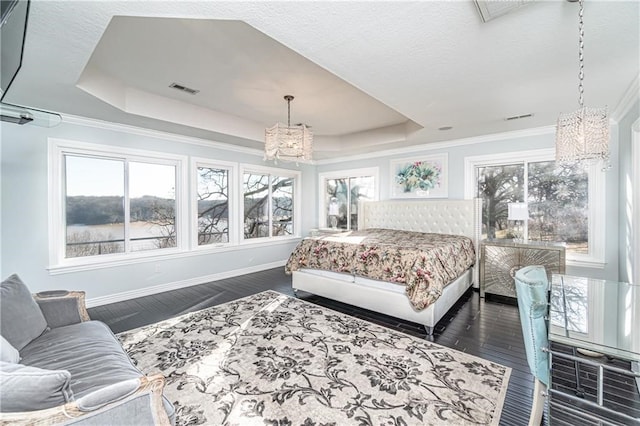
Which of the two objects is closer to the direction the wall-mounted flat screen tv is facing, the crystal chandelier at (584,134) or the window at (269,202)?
the crystal chandelier

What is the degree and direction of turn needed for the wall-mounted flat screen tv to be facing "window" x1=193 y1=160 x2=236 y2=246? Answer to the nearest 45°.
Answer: approximately 90° to its left

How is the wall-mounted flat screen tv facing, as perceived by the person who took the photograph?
facing the viewer and to the right of the viewer

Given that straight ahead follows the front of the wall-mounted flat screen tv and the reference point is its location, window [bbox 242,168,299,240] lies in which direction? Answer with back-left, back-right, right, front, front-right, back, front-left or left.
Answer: left

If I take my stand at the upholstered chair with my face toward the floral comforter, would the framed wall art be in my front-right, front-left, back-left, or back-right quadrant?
front-right

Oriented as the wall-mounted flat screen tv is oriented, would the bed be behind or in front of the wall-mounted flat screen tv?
in front

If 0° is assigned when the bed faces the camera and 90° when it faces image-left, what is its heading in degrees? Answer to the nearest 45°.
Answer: approximately 45°

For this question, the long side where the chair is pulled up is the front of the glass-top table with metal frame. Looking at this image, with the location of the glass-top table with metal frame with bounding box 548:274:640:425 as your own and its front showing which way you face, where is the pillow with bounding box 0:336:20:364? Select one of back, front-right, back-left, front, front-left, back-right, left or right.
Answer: front

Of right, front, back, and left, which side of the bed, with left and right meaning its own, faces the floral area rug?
front

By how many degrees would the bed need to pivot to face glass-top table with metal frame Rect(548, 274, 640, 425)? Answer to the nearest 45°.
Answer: approximately 90° to its left

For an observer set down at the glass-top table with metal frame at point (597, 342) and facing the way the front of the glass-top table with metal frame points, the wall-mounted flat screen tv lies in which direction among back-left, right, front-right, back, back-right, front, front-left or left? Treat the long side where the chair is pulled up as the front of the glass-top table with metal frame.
front

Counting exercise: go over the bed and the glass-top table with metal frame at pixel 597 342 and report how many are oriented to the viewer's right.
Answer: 0

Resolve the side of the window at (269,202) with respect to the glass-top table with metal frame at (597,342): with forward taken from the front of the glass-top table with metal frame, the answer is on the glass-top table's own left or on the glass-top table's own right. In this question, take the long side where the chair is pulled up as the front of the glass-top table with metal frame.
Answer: on the glass-top table's own right

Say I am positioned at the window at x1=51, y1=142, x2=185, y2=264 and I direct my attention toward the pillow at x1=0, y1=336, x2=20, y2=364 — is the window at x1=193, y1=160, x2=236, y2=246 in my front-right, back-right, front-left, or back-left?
back-left

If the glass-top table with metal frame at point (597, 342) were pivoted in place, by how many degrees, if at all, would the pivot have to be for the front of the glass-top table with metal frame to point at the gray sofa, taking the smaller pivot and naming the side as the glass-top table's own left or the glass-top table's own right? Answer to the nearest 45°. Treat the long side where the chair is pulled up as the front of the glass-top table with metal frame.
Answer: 0° — it already faces it
